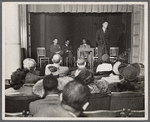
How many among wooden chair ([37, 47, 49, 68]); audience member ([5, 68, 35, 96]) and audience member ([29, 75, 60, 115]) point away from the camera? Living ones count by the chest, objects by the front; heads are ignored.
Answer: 2

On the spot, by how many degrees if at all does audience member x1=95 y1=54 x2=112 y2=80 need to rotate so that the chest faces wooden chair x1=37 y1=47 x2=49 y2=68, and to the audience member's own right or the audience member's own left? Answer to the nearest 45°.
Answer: approximately 90° to the audience member's own left

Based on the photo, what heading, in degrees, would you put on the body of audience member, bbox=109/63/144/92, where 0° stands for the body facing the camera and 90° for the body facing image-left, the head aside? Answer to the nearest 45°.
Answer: approximately 180°

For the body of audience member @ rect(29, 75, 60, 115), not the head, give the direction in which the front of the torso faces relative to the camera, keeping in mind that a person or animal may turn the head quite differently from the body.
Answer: away from the camera

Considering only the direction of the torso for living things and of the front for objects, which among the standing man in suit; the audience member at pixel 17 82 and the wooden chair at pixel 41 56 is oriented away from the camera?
the audience member

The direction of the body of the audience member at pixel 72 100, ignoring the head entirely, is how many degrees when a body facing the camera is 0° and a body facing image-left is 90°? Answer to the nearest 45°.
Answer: approximately 225°

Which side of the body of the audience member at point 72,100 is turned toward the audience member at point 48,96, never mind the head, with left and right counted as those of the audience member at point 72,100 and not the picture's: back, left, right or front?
left

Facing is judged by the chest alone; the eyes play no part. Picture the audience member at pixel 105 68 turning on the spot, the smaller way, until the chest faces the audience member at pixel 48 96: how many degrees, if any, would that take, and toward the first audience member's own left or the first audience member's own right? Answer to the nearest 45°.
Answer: approximately 135° to the first audience member's own left

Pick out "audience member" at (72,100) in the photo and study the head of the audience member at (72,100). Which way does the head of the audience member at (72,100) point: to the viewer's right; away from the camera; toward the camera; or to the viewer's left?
away from the camera

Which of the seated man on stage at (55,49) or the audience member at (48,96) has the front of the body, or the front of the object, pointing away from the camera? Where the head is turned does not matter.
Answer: the audience member

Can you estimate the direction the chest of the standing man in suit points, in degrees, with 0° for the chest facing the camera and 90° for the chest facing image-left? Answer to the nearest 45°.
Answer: approximately 315°
